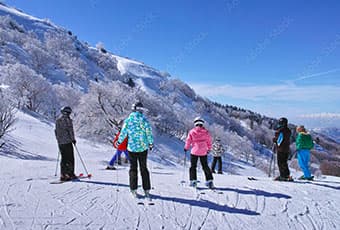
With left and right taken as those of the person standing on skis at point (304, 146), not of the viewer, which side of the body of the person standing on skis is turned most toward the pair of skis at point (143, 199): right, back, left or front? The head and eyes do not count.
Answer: left

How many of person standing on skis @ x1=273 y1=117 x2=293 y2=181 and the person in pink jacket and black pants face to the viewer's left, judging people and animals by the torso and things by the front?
1

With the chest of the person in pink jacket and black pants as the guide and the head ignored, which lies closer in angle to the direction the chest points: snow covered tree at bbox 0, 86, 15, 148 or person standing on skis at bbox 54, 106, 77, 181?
the snow covered tree

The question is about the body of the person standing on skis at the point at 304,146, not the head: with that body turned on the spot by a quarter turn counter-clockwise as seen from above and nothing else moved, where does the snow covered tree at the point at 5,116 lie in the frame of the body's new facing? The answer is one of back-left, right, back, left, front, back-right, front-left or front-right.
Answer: front-right

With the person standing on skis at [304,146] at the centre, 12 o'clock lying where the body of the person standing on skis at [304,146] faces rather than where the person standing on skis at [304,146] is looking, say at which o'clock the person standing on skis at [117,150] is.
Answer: the person standing on skis at [117,150] is roughly at 10 o'clock from the person standing on skis at [304,146].

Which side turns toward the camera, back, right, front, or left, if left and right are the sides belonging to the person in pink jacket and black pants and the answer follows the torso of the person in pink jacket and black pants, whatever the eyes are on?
back

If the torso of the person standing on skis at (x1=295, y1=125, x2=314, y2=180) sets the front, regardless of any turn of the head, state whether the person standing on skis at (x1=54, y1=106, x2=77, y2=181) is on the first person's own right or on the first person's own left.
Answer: on the first person's own left

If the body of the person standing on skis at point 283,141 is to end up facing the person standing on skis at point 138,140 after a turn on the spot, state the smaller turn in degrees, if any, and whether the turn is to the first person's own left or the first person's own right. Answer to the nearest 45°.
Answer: approximately 45° to the first person's own left

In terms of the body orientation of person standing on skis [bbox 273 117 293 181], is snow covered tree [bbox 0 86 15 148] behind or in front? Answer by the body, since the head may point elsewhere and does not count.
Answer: in front

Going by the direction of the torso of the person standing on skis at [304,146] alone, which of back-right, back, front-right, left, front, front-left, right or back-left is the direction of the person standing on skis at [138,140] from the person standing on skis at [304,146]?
left

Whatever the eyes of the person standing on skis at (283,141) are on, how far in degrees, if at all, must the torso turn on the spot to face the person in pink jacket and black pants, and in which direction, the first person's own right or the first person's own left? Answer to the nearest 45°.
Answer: approximately 45° to the first person's own left

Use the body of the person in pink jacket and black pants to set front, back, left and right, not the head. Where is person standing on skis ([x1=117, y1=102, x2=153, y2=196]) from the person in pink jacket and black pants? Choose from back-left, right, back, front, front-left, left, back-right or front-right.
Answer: back-left

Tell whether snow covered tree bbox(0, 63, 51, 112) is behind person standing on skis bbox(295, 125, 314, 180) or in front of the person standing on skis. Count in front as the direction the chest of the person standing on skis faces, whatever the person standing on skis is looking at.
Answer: in front

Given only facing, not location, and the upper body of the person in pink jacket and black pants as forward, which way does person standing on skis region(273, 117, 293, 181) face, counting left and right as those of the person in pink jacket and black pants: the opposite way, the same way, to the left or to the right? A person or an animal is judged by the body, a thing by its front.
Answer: to the left
